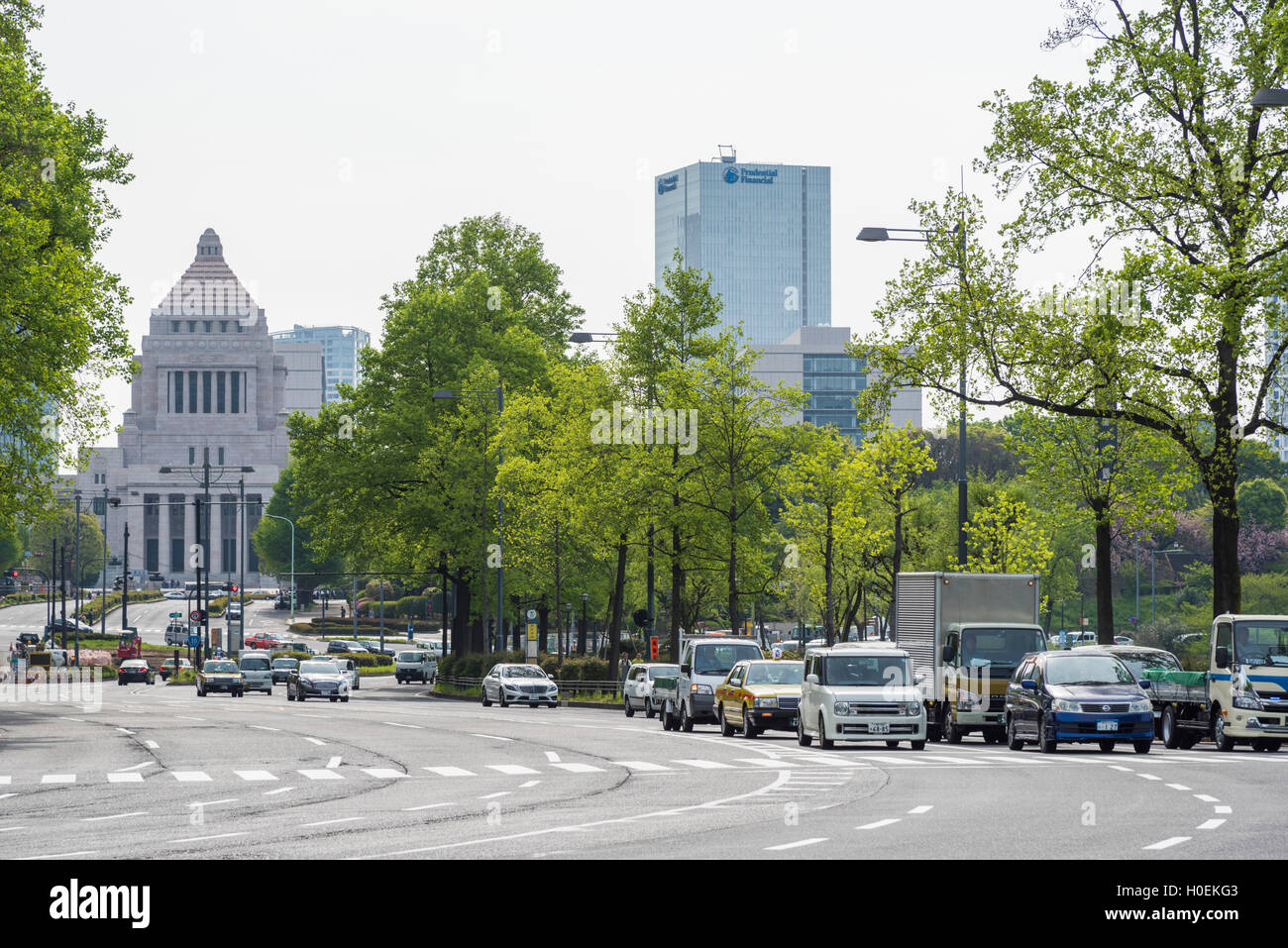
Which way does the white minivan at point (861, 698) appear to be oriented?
toward the camera

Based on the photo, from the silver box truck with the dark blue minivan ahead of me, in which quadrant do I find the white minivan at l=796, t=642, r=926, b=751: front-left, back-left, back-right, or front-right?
front-right

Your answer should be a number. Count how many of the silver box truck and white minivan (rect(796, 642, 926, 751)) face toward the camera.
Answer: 2

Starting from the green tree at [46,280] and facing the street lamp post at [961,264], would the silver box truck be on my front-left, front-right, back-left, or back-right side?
front-right

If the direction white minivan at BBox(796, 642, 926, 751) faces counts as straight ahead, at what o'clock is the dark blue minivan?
The dark blue minivan is roughly at 10 o'clock from the white minivan.

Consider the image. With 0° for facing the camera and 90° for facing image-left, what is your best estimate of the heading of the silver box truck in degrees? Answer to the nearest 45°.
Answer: approximately 0°

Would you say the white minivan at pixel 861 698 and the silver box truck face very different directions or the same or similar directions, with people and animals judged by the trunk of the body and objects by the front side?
same or similar directions

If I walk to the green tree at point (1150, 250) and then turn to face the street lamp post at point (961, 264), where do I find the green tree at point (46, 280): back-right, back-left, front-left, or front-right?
front-left

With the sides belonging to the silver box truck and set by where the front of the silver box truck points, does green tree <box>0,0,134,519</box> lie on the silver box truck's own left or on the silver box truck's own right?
on the silver box truck's own right

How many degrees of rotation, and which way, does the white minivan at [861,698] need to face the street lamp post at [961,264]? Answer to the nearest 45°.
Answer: approximately 180°

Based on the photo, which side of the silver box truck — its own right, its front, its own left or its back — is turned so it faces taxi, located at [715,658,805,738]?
right

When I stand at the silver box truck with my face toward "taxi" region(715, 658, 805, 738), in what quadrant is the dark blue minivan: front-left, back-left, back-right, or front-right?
back-left
